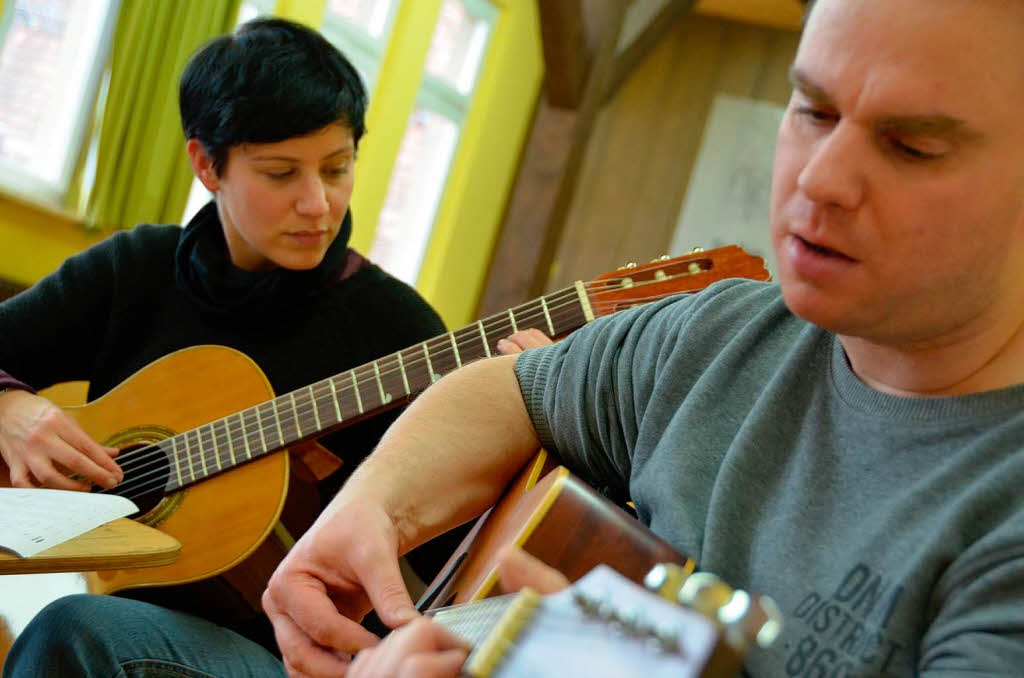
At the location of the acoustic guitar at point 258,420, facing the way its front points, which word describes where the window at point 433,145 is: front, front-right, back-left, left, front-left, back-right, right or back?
back

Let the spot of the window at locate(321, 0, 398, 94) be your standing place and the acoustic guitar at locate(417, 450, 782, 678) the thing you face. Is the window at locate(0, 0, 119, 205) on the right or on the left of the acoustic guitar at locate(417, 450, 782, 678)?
right

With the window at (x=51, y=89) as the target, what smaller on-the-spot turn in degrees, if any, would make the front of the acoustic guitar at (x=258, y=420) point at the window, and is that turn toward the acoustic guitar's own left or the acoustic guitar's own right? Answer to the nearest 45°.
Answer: approximately 135° to the acoustic guitar's own right

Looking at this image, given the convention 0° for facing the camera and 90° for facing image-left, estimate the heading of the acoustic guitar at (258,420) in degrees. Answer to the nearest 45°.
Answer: approximately 0°

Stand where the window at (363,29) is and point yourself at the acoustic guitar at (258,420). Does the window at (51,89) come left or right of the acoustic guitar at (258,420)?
right

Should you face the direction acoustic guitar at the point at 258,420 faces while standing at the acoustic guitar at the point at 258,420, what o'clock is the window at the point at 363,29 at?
The window is roughly at 6 o'clock from the acoustic guitar.

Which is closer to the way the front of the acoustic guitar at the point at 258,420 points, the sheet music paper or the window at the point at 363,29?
the sheet music paper
